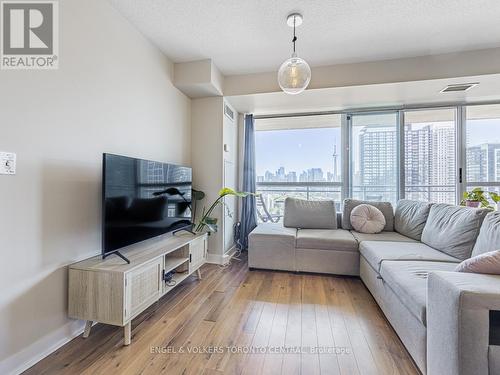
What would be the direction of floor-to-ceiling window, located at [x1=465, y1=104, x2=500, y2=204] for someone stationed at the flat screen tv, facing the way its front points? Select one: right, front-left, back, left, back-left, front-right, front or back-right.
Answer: front-left

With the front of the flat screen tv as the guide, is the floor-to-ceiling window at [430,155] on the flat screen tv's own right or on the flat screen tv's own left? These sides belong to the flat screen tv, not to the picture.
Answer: on the flat screen tv's own left

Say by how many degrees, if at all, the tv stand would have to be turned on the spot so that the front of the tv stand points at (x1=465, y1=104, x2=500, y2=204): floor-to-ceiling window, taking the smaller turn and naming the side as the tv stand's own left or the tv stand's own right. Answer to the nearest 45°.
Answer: approximately 45° to the tv stand's own left

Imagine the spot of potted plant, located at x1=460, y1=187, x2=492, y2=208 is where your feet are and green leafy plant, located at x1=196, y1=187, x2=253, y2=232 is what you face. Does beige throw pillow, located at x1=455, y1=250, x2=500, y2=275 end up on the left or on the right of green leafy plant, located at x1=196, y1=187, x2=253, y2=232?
left

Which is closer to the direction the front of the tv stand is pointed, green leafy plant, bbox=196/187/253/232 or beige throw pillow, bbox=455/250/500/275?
the beige throw pillow

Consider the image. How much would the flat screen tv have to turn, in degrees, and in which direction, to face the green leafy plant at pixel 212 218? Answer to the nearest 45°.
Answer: approximately 90° to its left

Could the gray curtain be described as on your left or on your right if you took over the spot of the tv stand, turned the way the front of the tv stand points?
on your left

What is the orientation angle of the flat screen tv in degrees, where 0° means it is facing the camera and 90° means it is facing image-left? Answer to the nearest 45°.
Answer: approximately 315°

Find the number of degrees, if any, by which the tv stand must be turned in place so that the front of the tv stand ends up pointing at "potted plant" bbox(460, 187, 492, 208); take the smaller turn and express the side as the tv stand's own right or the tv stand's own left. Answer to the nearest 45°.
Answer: approximately 45° to the tv stand's own left

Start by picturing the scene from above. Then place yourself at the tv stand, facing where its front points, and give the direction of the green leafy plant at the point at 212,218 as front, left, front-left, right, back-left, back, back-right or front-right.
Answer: left

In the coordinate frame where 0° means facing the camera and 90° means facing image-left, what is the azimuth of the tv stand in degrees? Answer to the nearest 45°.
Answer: approximately 315°
